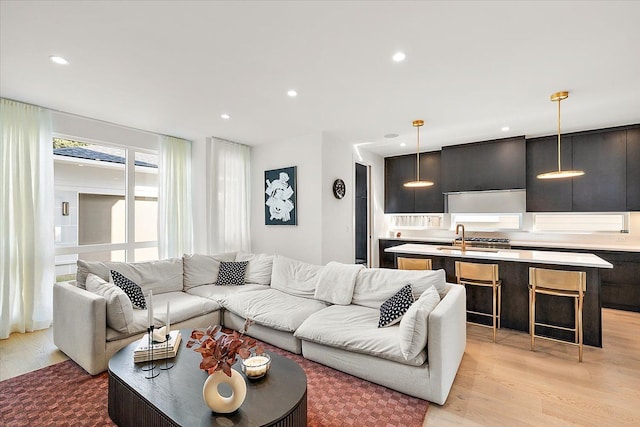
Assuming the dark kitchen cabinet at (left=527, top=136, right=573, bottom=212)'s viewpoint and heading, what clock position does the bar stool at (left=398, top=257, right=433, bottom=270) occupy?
The bar stool is roughly at 1 o'clock from the dark kitchen cabinet.

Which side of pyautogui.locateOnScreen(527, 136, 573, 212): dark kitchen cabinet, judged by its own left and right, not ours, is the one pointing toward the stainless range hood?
right

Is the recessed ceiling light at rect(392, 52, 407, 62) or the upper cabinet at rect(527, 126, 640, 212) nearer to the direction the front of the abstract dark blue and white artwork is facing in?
the recessed ceiling light

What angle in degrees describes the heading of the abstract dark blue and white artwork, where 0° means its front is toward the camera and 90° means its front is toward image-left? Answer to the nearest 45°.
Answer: approximately 45°

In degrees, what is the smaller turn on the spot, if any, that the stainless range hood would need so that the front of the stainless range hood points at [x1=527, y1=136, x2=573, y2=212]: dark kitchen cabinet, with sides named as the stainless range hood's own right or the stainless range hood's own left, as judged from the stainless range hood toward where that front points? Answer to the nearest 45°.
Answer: approximately 90° to the stainless range hood's own left

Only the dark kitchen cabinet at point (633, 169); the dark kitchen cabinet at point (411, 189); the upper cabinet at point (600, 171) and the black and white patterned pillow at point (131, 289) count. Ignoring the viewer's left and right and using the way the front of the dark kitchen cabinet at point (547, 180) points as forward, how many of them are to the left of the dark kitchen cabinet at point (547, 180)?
2

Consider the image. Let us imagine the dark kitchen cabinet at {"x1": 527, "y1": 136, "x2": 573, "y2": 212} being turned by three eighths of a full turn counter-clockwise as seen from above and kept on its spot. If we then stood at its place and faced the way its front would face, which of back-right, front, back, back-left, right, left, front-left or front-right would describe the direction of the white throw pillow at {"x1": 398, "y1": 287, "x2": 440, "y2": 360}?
back-right

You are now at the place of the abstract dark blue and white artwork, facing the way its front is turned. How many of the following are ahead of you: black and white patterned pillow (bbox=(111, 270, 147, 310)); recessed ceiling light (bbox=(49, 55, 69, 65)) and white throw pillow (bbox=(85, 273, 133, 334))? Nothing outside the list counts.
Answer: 3

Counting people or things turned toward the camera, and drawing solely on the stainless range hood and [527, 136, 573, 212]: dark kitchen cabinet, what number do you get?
2

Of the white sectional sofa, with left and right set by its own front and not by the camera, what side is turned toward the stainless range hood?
back

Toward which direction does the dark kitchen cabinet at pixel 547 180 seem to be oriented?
toward the camera

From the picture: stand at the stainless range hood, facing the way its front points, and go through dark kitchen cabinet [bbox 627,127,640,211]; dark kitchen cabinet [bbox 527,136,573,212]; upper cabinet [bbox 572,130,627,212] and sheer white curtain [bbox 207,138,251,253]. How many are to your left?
3

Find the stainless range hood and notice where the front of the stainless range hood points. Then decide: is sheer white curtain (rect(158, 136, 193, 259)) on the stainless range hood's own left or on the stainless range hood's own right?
on the stainless range hood's own right

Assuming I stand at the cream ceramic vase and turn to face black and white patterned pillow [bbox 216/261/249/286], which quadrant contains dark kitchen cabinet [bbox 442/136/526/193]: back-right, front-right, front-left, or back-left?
front-right

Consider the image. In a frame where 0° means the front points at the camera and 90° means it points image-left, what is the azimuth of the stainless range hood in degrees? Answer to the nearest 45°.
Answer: approximately 0°

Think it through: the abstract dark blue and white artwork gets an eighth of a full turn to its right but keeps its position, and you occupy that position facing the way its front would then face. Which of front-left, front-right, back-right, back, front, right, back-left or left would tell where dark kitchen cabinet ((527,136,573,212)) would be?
back
